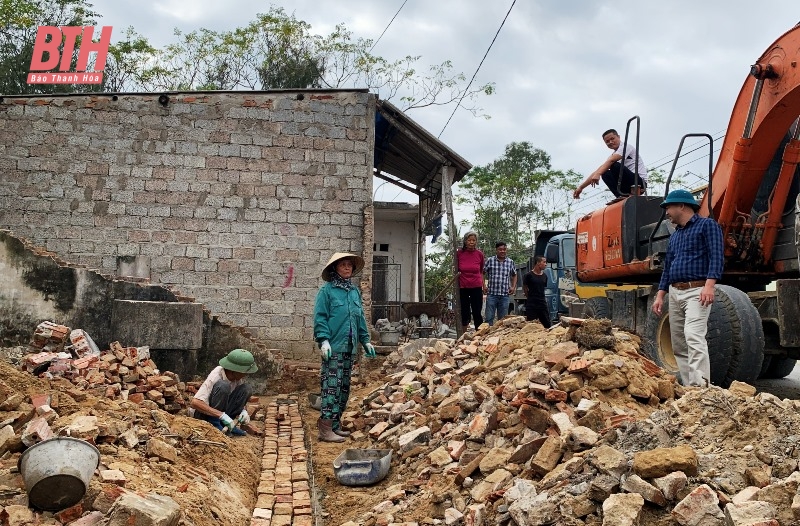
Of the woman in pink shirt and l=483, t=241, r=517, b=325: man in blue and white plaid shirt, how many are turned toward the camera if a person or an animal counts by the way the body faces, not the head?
2

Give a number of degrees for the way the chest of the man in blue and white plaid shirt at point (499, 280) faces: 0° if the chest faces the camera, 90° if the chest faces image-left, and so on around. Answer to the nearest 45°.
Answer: approximately 0°

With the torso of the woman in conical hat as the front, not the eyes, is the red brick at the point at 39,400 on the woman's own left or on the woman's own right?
on the woman's own right
